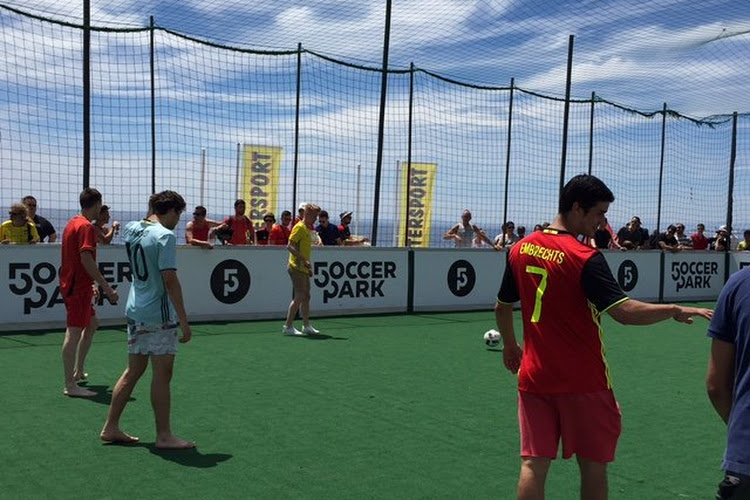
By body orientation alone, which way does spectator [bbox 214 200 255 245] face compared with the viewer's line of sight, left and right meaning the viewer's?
facing the viewer

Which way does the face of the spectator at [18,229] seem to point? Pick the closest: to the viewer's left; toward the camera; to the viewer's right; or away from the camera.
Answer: toward the camera

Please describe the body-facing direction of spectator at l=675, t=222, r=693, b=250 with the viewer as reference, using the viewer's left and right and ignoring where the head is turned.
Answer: facing the viewer and to the left of the viewer

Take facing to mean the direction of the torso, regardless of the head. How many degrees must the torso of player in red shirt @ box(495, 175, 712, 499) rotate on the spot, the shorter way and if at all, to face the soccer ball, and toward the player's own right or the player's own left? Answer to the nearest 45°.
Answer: approximately 45° to the player's own left

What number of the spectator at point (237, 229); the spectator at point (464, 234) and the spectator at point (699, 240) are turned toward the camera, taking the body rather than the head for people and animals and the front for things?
3

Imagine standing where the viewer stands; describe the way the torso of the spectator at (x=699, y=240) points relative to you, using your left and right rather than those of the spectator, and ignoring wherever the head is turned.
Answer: facing the viewer

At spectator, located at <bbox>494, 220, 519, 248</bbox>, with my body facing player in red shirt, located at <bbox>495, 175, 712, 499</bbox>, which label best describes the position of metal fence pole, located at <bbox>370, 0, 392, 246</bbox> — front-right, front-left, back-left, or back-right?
front-right

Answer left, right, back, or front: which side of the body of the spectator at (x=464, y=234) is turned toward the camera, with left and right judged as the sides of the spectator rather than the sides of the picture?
front

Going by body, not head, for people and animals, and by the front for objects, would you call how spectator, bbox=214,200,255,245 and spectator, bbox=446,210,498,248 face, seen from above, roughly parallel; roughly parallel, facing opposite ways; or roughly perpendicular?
roughly parallel

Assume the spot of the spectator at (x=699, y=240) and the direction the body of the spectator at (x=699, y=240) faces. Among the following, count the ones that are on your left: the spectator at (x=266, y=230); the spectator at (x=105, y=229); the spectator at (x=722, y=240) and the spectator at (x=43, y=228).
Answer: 1

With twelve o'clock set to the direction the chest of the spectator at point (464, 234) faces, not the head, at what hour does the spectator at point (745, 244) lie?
the spectator at point (745, 244) is roughly at 8 o'clock from the spectator at point (464, 234).

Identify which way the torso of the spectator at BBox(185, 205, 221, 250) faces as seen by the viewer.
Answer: toward the camera

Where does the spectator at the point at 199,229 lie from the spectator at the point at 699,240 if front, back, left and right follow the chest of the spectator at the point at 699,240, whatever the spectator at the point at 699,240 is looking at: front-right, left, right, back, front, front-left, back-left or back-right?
front-right

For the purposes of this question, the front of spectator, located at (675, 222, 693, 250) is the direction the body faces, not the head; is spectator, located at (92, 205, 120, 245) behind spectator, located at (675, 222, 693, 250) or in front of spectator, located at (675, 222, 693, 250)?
in front
